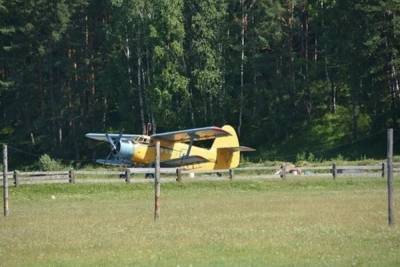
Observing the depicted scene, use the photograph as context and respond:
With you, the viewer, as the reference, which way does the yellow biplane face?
facing the viewer and to the left of the viewer
